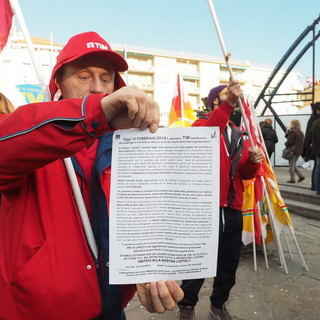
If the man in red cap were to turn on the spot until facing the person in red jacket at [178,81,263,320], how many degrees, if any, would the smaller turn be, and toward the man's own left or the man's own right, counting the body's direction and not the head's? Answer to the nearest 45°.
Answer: approximately 90° to the man's own left

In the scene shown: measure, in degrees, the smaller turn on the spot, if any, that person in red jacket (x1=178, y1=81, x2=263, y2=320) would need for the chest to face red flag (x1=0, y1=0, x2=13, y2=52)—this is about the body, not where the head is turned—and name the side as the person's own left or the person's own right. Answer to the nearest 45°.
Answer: approximately 90° to the person's own right

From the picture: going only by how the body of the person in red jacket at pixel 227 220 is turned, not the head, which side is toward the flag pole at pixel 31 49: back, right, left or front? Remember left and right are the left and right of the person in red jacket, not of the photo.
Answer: right

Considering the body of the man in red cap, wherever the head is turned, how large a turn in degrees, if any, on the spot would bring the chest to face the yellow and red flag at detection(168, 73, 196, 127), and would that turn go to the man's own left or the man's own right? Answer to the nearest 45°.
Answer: approximately 90° to the man's own left

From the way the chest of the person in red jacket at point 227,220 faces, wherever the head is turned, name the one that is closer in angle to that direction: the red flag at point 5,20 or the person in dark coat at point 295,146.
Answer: the red flag

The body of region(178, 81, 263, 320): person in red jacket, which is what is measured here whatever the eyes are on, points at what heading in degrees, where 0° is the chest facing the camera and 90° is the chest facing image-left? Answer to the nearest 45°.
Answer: approximately 315°

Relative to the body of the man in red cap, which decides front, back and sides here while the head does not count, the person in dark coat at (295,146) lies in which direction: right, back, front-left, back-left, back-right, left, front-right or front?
left

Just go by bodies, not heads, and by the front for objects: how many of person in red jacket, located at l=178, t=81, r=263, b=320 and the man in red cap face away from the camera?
0

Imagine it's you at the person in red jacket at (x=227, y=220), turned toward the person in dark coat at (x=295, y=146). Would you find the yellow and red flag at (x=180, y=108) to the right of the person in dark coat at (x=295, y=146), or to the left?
left
